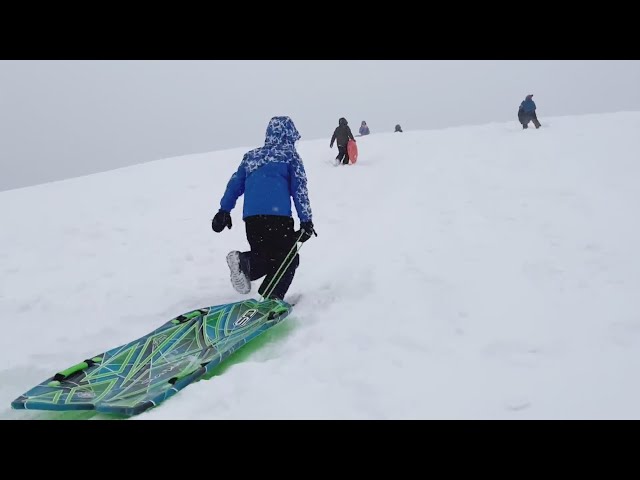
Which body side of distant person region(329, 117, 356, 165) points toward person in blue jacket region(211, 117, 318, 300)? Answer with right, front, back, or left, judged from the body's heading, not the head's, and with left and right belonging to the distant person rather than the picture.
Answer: back

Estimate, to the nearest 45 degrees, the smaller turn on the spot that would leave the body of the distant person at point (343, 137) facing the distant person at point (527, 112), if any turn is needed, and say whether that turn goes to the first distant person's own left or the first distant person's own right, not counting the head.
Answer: approximately 45° to the first distant person's own right

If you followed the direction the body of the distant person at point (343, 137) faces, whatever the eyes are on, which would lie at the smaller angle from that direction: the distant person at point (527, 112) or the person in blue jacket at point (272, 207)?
the distant person

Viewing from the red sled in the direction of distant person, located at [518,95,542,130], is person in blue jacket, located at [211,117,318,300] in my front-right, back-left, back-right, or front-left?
back-right

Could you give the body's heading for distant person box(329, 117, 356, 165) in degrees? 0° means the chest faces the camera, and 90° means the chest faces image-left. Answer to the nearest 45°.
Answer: approximately 180°
